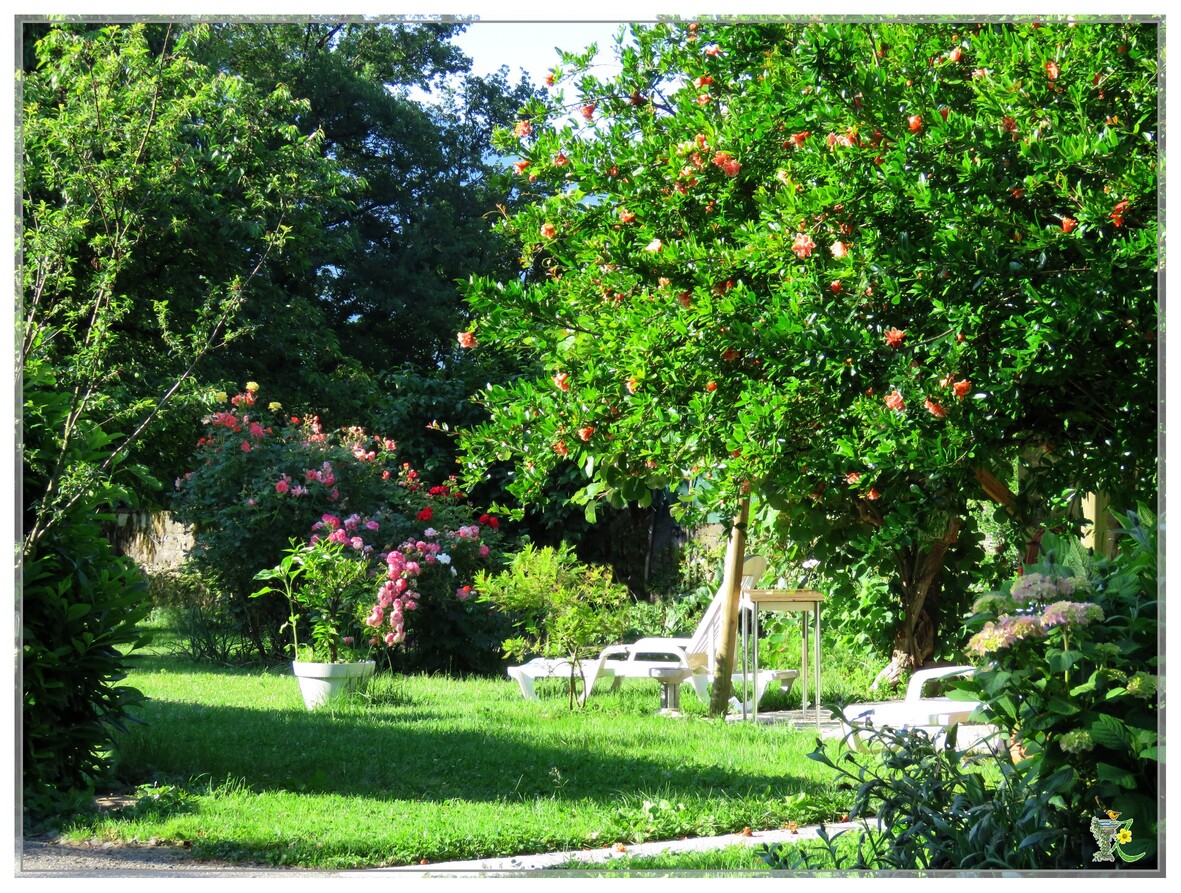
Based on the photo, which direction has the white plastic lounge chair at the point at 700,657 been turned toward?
to the viewer's left

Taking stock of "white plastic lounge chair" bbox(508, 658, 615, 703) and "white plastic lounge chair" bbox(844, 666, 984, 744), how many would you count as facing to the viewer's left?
2

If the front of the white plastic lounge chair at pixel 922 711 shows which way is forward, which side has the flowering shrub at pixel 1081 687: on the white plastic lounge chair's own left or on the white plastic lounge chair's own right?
on the white plastic lounge chair's own left

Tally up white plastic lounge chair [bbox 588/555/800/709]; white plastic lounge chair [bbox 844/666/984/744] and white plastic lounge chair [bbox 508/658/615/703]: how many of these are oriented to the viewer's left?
3

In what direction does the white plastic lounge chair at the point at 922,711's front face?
to the viewer's left

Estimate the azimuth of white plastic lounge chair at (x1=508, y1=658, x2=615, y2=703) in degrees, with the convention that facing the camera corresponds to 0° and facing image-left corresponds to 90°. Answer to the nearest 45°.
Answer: approximately 90°
